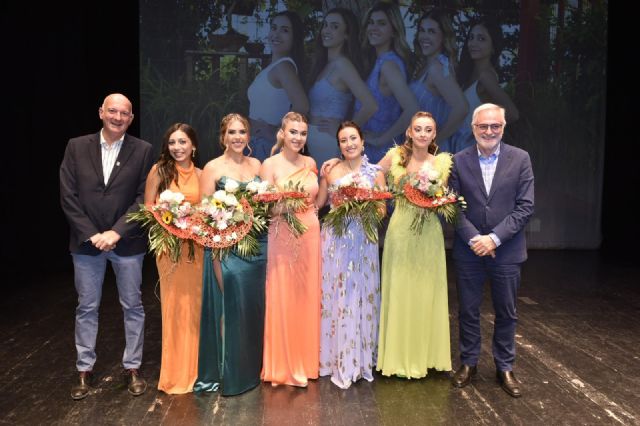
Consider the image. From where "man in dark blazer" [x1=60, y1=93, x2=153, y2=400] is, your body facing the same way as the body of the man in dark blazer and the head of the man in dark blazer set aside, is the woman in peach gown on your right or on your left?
on your left

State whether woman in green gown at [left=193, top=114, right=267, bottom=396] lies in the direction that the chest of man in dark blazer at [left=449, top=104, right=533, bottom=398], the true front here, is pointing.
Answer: no

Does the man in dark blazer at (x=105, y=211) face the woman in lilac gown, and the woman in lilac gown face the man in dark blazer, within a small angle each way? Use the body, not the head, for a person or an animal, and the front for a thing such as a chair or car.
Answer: no

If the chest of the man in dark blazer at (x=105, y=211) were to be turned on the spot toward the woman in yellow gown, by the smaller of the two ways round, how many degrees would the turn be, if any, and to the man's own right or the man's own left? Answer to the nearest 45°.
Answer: approximately 90° to the man's own left

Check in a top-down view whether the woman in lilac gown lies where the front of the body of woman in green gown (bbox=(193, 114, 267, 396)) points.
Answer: no

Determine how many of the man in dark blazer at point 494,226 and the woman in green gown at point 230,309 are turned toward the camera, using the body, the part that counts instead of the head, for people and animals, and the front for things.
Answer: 2

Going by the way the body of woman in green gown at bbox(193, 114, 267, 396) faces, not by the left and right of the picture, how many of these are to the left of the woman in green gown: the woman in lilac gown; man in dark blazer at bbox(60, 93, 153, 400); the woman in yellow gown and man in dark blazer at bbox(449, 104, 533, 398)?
3

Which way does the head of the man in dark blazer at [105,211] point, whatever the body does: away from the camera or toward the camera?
toward the camera

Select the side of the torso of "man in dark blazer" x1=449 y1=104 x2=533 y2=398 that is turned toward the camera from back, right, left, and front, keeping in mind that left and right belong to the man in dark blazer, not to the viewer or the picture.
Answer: front

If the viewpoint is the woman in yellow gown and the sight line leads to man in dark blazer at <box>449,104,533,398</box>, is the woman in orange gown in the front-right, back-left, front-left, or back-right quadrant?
back-right

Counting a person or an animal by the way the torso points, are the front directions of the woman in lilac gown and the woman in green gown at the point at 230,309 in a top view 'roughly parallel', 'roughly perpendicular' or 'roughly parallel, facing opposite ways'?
roughly parallel

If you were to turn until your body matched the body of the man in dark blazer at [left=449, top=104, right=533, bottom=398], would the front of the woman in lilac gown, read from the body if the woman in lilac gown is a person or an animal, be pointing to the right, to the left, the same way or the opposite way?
the same way

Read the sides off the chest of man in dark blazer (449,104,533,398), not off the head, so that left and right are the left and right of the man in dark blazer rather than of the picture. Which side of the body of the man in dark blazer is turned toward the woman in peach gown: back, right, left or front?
right

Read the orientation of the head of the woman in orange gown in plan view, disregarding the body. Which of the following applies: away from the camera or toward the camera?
toward the camera

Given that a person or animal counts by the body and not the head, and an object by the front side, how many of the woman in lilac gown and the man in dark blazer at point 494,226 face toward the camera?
2

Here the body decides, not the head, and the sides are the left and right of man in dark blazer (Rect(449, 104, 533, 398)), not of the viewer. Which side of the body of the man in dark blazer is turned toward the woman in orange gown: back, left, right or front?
right

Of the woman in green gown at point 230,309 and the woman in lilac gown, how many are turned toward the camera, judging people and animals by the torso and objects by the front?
2

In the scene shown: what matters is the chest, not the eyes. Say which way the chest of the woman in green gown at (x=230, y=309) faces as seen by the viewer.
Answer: toward the camera

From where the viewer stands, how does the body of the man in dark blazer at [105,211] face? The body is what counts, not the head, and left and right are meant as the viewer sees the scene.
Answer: facing the viewer

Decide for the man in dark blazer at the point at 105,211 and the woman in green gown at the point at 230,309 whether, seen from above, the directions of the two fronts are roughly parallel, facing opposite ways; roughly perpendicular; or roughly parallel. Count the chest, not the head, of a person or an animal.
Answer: roughly parallel

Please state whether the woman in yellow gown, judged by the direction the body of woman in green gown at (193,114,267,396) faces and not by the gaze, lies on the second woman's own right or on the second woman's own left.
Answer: on the second woman's own left
